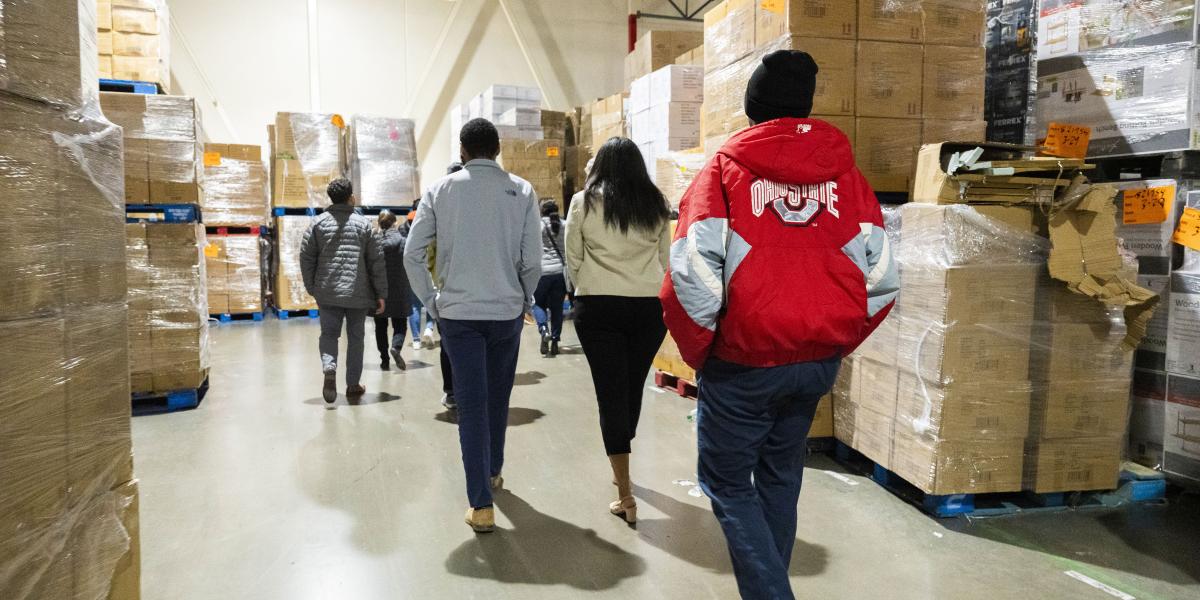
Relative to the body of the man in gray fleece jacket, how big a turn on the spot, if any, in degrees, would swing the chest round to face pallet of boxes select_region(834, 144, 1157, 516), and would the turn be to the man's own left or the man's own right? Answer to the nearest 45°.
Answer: approximately 90° to the man's own right

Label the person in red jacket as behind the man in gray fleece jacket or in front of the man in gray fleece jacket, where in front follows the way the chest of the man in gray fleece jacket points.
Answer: behind

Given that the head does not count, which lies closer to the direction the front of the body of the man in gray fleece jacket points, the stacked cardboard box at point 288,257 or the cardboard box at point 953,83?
the stacked cardboard box

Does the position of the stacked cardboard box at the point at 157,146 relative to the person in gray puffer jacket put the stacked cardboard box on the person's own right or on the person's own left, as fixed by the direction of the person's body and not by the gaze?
on the person's own left

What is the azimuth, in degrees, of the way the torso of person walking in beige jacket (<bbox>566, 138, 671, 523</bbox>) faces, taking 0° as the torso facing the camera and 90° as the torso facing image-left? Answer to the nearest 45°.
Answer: approximately 180°

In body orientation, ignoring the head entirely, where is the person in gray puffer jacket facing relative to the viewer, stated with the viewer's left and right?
facing away from the viewer

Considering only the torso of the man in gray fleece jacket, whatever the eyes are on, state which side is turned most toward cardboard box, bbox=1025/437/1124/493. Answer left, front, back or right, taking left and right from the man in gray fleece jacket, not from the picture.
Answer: right

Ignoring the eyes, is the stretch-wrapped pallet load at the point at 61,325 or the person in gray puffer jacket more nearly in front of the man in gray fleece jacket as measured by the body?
the person in gray puffer jacket

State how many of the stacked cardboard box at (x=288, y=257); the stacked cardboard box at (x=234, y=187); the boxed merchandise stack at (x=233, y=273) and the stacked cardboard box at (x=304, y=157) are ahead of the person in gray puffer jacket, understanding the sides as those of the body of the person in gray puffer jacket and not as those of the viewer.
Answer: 4

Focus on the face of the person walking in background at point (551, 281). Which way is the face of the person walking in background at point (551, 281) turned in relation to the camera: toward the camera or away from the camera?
away from the camera

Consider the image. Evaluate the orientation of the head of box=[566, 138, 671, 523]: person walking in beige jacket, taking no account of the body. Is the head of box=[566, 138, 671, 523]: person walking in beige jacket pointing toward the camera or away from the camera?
away from the camera

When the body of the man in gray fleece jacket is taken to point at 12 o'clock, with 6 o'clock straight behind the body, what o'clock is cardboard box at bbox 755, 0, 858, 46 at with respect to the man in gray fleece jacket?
The cardboard box is roughly at 2 o'clock from the man in gray fleece jacket.

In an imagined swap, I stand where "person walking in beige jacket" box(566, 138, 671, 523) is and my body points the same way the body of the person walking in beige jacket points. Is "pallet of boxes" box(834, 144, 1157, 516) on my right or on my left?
on my right

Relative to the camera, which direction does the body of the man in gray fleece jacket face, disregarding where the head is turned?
away from the camera
